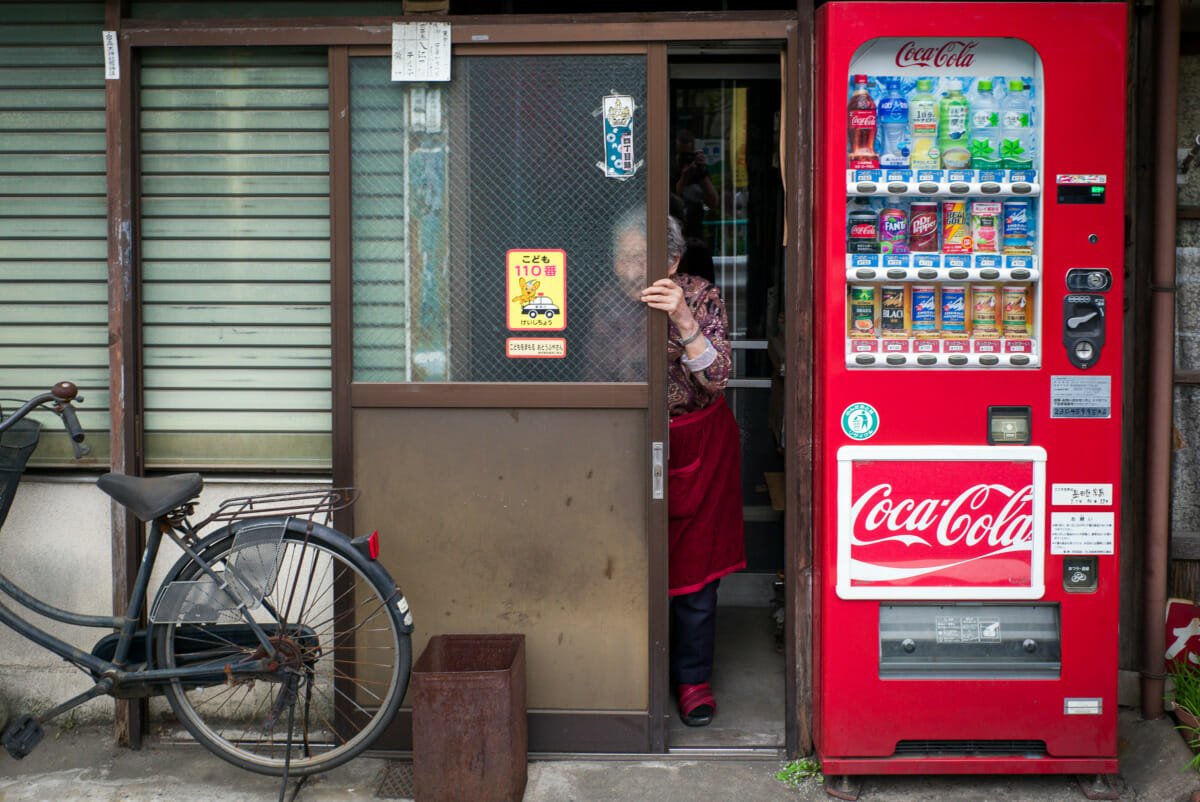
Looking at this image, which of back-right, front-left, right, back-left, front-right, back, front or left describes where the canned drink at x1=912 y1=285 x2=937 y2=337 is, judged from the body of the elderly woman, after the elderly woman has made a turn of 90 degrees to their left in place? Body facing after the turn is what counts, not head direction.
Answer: front-right

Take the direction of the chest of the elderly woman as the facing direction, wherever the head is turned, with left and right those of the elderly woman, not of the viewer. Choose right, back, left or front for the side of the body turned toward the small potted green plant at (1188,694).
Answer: left

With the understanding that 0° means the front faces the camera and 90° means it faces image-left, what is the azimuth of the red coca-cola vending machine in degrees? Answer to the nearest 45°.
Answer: approximately 0°

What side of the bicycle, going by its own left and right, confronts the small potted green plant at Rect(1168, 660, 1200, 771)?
back

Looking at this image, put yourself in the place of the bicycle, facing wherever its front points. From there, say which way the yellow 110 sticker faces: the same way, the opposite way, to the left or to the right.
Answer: to the left

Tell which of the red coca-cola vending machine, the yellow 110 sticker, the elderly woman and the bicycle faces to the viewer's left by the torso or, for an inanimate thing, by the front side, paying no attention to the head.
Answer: the bicycle

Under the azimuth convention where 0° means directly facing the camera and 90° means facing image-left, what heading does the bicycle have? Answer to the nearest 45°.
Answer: approximately 90°

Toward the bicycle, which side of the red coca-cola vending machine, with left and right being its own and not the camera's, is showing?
right
